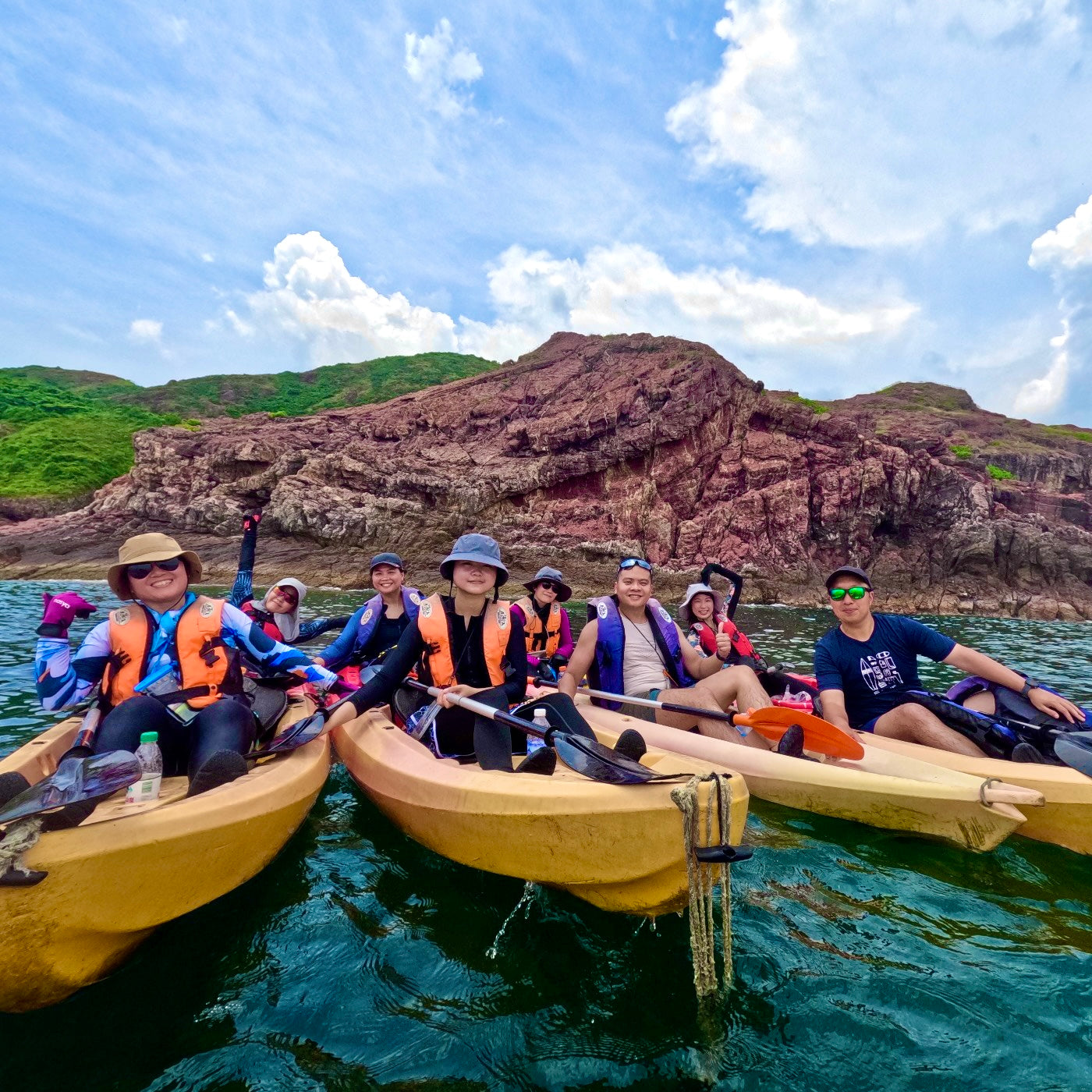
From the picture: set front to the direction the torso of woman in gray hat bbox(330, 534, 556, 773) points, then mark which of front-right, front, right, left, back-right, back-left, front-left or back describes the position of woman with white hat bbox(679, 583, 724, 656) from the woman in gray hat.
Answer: back-left

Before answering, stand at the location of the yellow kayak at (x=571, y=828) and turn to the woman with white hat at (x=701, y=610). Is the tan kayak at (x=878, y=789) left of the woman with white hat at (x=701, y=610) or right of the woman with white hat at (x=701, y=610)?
right

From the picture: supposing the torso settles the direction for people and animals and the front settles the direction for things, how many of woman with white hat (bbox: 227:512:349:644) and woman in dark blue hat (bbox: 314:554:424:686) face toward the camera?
2

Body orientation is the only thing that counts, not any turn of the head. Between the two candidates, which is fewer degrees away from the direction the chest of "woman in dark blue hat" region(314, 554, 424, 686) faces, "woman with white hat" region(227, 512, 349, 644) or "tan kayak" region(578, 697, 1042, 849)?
the tan kayak

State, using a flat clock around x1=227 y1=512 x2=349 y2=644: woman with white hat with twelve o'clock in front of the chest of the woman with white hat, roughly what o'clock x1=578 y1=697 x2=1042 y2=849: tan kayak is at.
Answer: The tan kayak is roughly at 11 o'clock from the woman with white hat.

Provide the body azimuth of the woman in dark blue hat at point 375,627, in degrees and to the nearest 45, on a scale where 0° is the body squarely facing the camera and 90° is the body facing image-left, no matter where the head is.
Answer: approximately 0°

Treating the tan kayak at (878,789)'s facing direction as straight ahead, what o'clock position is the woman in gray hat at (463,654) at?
The woman in gray hat is roughly at 4 o'clock from the tan kayak.

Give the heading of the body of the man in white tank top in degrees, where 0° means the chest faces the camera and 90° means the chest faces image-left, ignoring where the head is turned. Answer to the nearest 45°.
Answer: approximately 315°

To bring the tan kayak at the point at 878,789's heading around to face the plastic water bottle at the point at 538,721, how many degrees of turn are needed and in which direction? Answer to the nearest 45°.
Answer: approximately 90° to its right

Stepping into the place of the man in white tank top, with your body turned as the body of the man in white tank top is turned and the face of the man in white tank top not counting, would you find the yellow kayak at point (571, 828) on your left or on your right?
on your right

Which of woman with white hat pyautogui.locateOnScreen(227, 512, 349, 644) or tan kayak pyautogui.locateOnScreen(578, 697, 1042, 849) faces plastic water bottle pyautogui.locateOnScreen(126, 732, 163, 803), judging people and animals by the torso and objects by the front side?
the woman with white hat
